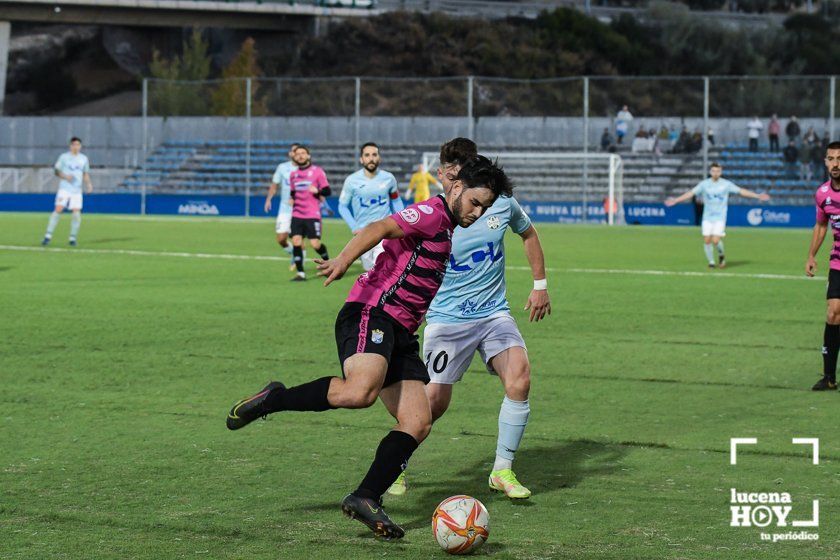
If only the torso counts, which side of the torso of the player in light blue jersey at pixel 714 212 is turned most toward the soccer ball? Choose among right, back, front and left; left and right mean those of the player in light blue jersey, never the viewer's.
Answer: front

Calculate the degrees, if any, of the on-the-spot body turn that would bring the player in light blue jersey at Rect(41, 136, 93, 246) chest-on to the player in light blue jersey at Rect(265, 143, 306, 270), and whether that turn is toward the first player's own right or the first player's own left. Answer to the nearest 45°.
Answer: approximately 45° to the first player's own left

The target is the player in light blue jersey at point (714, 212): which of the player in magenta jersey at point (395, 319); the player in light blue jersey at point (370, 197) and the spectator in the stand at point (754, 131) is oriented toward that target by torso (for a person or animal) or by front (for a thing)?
the spectator in the stand

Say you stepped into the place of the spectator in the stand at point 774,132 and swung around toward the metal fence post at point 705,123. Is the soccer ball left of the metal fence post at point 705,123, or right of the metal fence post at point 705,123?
left

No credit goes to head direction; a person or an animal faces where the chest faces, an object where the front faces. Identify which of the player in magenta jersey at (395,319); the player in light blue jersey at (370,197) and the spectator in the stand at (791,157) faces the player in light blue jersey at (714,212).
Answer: the spectator in the stand

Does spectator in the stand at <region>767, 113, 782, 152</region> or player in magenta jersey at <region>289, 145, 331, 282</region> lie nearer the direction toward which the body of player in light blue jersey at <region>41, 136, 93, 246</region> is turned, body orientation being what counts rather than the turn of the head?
the player in magenta jersey

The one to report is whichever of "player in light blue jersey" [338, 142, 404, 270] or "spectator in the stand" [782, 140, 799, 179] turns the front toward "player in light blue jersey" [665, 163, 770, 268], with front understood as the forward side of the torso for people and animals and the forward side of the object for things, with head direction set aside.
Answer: the spectator in the stand

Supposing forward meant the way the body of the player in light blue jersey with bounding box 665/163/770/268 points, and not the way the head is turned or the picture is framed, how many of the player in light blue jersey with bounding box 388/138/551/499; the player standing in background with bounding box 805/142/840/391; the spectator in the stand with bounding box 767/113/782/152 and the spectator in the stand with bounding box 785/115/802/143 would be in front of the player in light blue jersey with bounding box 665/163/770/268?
2

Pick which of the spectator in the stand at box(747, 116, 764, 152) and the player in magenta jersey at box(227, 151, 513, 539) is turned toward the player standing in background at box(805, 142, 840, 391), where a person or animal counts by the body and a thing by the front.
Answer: the spectator in the stand

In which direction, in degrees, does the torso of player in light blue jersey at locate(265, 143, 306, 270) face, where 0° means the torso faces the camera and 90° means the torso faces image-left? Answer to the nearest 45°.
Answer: approximately 315°
